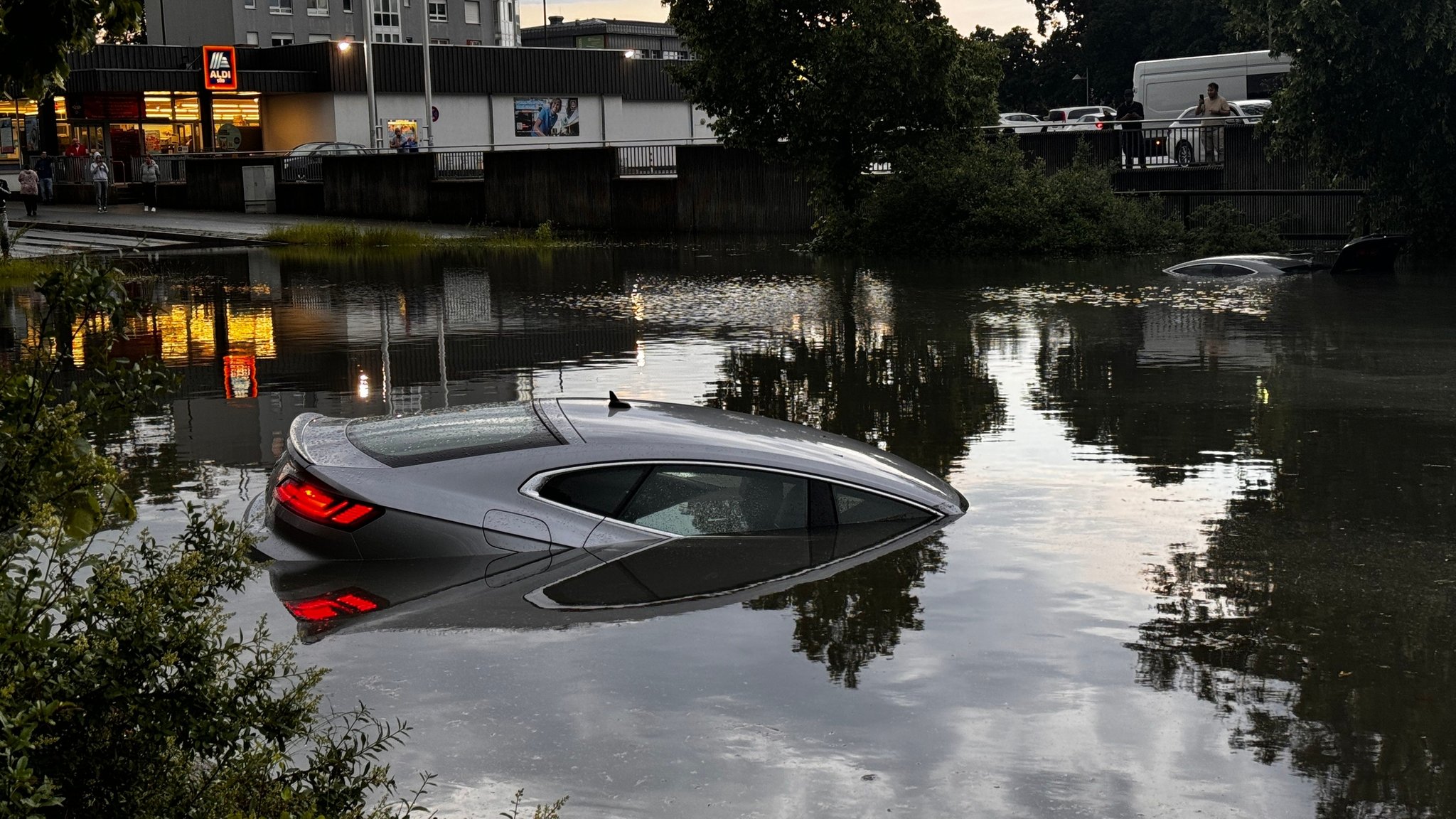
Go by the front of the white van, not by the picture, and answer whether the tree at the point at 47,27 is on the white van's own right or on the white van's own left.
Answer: on the white van's own right

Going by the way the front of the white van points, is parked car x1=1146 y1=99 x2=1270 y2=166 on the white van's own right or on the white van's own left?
on the white van's own right

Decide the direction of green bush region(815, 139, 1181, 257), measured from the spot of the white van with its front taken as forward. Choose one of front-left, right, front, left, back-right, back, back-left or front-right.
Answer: right

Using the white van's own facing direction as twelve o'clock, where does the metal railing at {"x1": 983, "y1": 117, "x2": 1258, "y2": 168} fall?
The metal railing is roughly at 3 o'clock from the white van.

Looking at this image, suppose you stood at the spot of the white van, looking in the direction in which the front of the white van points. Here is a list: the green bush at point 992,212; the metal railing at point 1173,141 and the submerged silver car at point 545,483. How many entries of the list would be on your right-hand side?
3

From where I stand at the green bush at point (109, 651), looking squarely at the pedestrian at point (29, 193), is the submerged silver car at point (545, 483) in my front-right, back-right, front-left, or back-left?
front-right

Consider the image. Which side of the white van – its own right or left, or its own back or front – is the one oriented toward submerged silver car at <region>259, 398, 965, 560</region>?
right

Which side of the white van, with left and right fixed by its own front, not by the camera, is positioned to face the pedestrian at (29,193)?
back

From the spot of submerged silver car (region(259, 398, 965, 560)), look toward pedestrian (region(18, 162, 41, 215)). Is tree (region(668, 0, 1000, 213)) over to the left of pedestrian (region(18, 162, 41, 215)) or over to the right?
right

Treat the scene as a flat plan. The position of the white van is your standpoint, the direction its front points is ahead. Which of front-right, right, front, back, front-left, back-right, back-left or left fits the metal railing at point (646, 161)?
back-right

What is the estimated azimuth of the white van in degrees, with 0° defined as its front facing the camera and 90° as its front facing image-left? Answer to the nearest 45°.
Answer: approximately 270°
